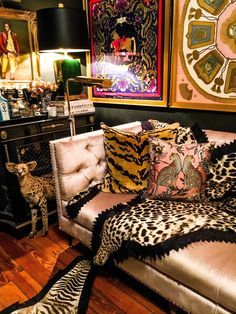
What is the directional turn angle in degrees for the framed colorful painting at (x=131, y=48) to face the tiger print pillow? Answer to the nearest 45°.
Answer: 0° — it already faces it

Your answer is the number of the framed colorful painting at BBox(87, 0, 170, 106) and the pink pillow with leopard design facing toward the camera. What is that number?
2

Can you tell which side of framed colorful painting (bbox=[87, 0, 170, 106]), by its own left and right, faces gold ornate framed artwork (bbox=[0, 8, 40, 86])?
right

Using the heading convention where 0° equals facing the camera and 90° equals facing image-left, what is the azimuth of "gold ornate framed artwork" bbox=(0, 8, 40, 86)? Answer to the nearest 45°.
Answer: approximately 315°

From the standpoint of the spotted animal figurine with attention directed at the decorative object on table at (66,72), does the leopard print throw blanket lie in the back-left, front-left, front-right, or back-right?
back-right

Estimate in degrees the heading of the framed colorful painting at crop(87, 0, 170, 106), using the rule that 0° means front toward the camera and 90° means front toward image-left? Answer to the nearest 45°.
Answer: approximately 0°

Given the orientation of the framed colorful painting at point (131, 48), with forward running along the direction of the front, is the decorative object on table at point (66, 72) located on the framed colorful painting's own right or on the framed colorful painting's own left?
on the framed colorful painting's own right

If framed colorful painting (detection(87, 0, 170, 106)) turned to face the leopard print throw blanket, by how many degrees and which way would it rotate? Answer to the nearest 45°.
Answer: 0° — it already faces it

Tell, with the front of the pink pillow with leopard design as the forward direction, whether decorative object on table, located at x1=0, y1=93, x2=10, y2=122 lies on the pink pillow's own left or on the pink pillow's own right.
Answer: on the pink pillow's own right

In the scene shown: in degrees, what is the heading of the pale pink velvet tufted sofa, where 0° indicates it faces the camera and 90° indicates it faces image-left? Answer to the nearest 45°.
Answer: approximately 45°
